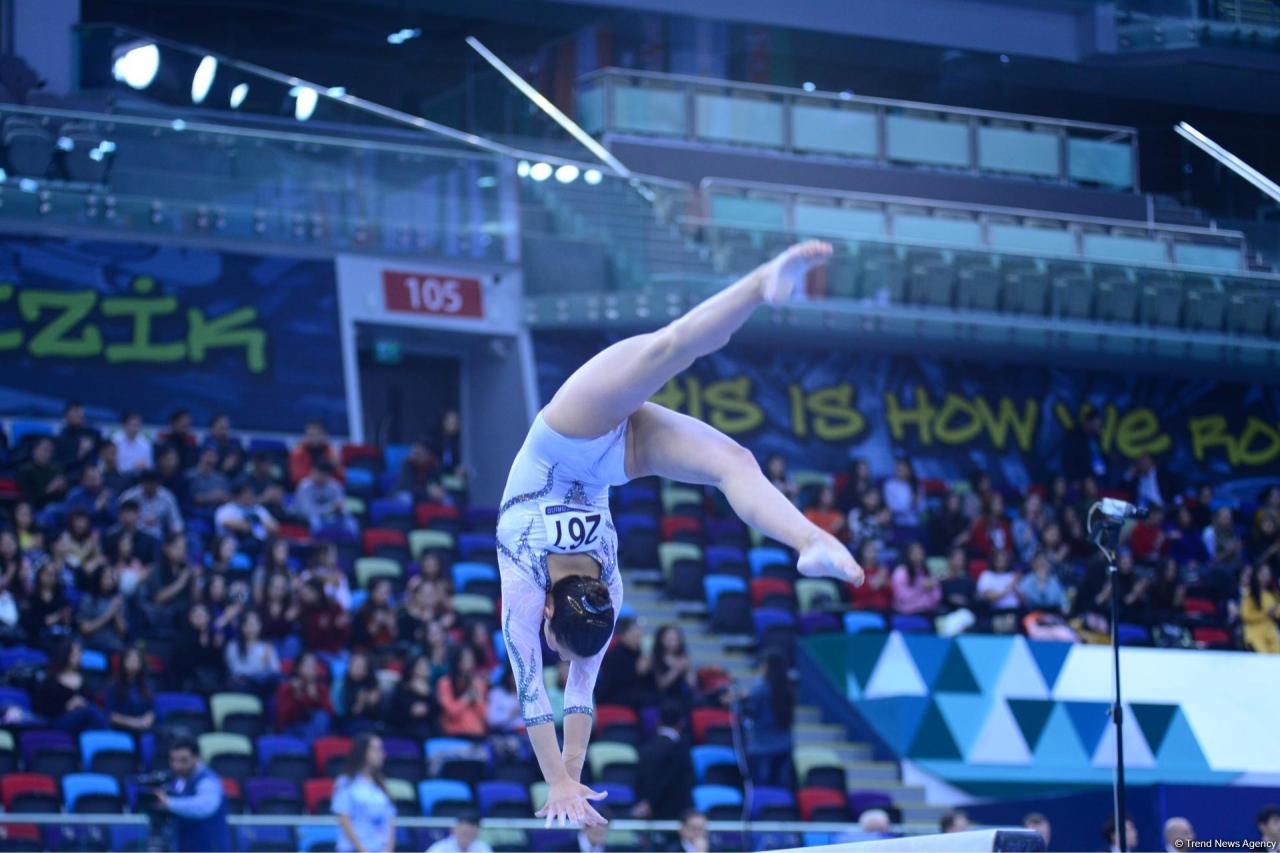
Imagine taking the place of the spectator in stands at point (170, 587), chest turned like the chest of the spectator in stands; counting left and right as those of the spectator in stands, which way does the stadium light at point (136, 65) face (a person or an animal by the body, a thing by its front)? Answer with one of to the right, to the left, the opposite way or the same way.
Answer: the same way

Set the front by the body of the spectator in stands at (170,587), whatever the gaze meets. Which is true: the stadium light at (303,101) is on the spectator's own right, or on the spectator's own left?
on the spectator's own left

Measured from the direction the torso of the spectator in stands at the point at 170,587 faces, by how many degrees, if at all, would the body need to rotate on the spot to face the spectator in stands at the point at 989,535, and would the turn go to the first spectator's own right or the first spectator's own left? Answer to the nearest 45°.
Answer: approximately 45° to the first spectator's own left

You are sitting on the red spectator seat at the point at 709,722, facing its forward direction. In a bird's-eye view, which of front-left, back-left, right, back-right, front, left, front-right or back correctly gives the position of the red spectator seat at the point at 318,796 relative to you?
front-right

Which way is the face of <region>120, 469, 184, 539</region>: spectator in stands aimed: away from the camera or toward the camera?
toward the camera

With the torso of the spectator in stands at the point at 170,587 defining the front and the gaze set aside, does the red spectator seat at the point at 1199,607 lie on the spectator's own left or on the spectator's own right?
on the spectator's own left

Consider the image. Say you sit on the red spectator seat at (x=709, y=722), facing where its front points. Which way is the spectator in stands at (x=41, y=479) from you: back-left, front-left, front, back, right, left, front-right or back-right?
right

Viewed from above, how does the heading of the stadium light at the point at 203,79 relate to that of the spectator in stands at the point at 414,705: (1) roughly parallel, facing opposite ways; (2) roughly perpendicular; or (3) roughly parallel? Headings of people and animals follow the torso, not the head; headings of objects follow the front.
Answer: roughly parallel

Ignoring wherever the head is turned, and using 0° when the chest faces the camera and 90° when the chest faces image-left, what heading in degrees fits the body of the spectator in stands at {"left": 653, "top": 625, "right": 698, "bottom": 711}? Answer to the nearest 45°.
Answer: approximately 0°

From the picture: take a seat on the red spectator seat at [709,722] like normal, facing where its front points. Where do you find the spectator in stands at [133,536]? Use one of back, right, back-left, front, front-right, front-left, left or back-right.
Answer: right

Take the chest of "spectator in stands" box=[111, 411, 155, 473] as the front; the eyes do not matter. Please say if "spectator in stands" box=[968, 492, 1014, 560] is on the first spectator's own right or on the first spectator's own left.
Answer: on the first spectator's own left

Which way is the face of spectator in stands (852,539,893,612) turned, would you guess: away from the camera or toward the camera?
toward the camera

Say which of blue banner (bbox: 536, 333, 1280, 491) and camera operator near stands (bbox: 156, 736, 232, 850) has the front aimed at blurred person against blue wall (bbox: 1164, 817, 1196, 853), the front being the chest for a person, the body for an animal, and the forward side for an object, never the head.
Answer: the blue banner

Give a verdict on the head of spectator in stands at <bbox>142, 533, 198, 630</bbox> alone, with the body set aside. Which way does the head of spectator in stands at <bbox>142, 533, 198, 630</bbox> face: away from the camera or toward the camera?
toward the camera

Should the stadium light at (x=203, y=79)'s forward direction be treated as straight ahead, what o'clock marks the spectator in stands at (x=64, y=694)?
The spectator in stands is roughly at 2 o'clock from the stadium light.

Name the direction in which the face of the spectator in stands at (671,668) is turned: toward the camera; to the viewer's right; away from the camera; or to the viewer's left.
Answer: toward the camera

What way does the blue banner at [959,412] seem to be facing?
toward the camera

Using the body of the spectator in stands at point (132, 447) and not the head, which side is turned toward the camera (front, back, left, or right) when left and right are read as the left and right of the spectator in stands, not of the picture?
front
